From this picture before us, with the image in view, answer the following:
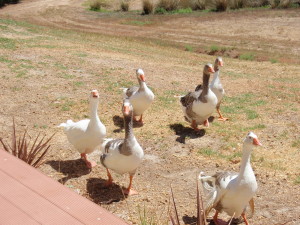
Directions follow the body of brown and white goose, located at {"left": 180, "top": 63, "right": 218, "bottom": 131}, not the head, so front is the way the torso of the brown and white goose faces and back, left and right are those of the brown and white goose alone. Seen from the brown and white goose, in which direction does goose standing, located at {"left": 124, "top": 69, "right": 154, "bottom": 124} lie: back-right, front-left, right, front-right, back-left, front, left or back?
back-right

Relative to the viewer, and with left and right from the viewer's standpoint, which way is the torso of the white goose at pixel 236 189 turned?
facing the viewer and to the right of the viewer

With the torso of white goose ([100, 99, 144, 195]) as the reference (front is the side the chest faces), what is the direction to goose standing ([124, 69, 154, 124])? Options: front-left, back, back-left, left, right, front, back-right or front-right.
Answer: back-left

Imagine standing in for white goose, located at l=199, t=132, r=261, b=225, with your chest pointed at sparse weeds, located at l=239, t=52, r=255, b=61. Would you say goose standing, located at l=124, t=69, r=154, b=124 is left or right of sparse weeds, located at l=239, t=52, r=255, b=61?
left

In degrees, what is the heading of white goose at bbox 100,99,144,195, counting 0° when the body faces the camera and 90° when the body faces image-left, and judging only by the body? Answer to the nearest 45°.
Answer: approximately 315°

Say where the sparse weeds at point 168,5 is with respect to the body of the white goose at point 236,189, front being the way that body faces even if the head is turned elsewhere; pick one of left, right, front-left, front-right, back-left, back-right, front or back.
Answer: back-left

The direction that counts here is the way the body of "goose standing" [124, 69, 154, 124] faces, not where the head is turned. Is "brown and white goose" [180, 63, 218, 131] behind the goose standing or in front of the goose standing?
in front

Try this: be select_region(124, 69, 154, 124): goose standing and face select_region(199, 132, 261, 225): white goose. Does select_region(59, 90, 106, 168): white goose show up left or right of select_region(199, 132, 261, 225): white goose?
right

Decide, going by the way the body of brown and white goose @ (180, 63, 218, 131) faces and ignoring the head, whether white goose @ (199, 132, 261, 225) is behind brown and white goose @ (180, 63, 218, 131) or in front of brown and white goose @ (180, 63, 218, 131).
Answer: in front

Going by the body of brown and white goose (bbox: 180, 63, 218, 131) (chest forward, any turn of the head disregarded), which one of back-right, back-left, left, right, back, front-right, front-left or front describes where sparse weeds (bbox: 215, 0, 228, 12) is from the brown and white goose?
back-left

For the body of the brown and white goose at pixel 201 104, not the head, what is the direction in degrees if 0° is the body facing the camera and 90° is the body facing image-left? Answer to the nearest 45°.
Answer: approximately 315°
